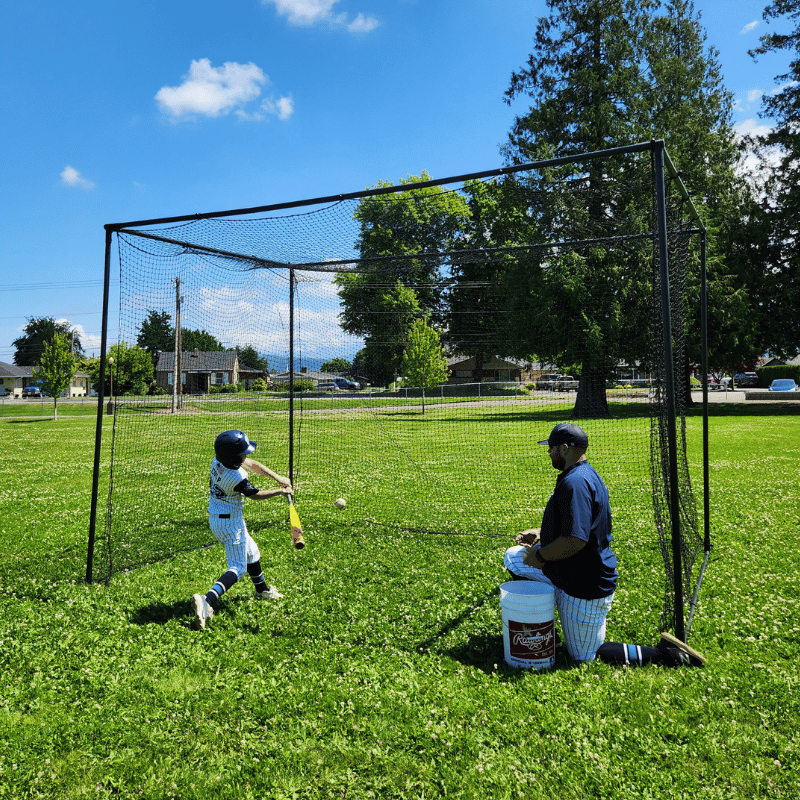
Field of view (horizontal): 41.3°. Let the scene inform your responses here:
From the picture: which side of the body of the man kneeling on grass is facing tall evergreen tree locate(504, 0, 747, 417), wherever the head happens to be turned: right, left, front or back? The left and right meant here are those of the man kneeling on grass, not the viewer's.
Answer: right

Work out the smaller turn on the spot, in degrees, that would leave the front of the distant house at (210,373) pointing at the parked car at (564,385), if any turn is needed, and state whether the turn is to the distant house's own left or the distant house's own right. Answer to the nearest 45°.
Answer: approximately 90° to the distant house's own left

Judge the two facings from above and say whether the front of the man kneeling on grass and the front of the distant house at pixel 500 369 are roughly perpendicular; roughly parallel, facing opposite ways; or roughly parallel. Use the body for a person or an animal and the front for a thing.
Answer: roughly perpendicular

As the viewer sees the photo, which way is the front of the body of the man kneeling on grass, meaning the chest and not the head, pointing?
to the viewer's left

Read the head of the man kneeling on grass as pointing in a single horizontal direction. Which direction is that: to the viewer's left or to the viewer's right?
to the viewer's left
